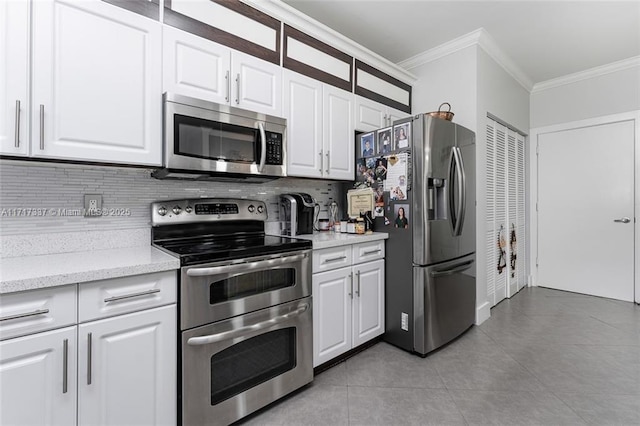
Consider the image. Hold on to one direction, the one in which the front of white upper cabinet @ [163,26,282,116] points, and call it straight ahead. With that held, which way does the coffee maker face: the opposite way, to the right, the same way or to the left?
the same way

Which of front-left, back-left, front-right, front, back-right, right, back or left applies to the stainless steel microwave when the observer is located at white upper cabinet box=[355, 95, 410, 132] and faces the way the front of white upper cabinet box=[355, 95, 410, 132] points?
right

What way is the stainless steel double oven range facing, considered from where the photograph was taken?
facing the viewer and to the right of the viewer

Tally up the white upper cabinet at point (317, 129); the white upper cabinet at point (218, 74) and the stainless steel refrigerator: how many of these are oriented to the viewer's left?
0

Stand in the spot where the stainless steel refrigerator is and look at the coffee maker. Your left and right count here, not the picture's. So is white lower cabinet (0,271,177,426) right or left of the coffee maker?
left

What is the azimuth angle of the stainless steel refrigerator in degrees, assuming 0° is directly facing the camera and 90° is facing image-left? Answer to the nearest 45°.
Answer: approximately 315°

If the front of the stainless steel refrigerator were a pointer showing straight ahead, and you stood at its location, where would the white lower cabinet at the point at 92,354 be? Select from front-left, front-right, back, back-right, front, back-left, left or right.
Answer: right

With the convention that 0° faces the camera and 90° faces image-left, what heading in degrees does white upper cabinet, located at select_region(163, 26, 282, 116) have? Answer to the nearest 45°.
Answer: approximately 315°

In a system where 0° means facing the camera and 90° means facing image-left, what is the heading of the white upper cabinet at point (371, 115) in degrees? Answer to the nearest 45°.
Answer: approximately 315°

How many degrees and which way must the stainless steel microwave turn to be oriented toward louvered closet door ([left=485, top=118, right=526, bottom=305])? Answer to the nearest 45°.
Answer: approximately 45° to its left

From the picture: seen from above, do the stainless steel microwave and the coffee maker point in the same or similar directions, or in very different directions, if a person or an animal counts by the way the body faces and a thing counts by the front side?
same or similar directions

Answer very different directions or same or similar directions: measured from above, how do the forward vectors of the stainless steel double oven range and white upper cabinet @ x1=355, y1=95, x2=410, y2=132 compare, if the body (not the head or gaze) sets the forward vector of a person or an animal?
same or similar directions

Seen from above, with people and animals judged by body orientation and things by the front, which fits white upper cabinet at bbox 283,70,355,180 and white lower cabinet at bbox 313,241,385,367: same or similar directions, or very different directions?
same or similar directions
